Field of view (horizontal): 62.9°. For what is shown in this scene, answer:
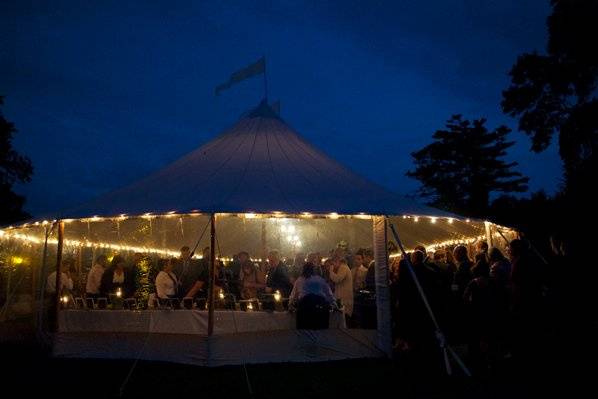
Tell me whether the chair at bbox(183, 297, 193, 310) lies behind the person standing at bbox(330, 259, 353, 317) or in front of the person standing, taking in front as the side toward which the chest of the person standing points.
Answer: in front

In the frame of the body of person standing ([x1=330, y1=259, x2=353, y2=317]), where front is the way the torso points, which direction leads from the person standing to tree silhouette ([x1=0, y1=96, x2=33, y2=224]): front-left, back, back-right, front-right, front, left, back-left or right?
front-right

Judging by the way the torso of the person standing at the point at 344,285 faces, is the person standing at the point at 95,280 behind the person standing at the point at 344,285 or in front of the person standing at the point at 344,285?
in front
